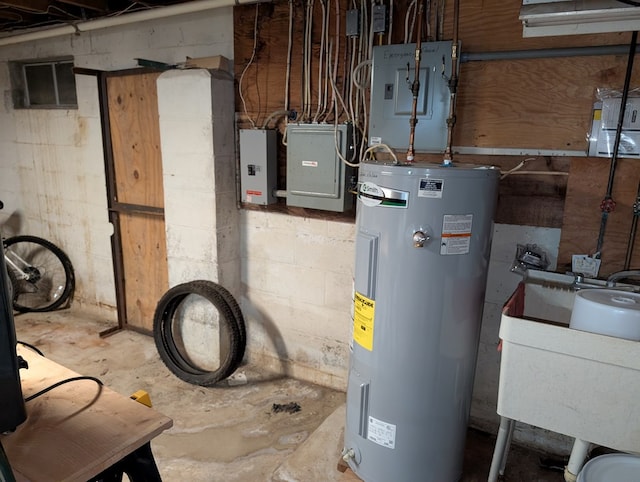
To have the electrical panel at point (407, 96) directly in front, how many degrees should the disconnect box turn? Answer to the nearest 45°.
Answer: approximately 90° to its left

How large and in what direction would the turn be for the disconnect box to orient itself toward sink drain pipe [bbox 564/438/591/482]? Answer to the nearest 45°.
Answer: approximately 90° to its left

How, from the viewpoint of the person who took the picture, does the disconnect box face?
facing the viewer and to the left of the viewer

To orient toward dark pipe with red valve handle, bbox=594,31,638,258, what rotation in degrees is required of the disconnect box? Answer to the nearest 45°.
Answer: approximately 90° to its left

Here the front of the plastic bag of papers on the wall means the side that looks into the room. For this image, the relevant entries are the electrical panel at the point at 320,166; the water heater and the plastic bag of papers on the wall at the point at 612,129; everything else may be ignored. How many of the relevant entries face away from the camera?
0

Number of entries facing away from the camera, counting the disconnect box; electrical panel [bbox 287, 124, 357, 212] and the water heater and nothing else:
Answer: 0

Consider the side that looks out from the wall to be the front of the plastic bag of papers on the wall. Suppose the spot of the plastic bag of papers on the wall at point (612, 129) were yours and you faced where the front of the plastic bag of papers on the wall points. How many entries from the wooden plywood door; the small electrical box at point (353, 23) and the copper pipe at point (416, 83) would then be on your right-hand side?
3

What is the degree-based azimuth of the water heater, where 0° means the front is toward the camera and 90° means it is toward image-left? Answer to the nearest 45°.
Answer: approximately 45°

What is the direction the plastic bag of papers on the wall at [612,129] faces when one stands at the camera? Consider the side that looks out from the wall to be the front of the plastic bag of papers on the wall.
facing the viewer

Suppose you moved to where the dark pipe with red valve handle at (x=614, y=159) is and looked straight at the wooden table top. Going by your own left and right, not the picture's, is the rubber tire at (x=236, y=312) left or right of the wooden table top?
right

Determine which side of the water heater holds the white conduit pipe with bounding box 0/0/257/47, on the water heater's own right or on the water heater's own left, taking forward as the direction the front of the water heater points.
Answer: on the water heater's own right

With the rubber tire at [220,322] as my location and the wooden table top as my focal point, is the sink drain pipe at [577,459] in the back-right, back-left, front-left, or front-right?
front-left

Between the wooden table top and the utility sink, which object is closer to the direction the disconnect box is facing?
the wooden table top

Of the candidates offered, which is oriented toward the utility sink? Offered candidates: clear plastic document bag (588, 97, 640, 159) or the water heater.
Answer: the clear plastic document bag

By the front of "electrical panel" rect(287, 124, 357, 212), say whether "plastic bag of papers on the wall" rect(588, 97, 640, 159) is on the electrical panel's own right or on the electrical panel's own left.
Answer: on the electrical panel's own left

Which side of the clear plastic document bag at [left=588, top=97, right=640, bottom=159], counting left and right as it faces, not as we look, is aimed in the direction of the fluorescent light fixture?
front
